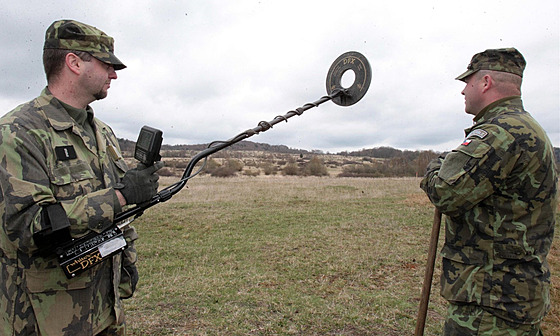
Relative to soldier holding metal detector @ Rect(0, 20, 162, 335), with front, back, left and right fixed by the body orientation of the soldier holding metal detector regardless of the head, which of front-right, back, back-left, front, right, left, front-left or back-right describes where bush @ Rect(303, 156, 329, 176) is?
left

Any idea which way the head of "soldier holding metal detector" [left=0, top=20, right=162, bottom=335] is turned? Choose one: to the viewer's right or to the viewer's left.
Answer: to the viewer's right

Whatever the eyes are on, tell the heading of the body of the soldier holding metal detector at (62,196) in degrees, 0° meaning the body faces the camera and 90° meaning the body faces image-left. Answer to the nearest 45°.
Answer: approximately 315°
